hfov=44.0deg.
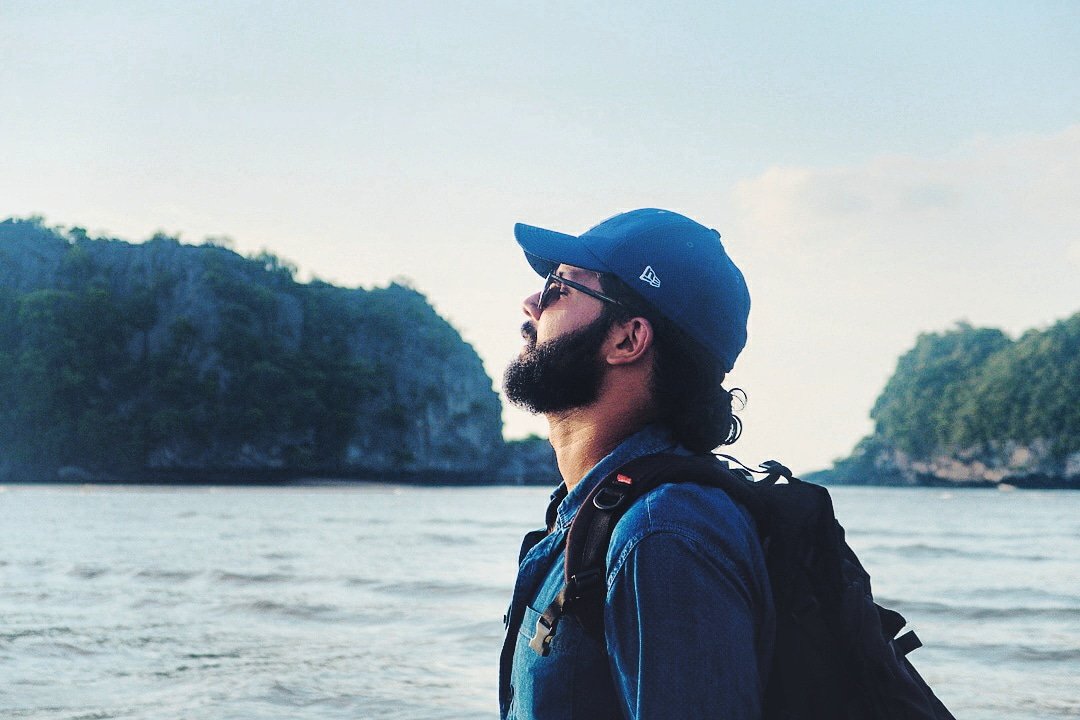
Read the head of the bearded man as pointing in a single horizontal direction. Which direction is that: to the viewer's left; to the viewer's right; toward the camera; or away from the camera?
to the viewer's left

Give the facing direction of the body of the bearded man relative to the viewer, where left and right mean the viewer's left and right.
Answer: facing to the left of the viewer
